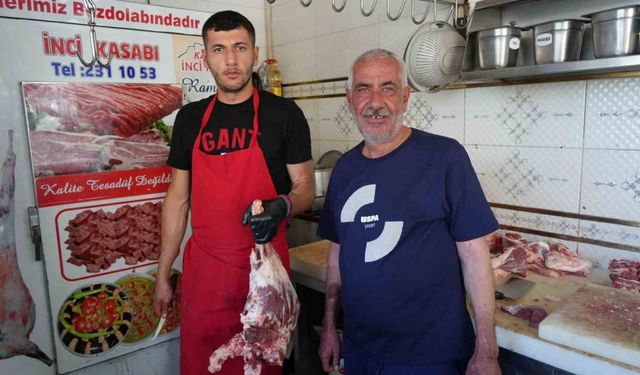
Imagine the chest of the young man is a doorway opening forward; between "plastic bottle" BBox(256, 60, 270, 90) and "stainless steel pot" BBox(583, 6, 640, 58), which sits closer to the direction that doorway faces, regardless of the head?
the stainless steel pot

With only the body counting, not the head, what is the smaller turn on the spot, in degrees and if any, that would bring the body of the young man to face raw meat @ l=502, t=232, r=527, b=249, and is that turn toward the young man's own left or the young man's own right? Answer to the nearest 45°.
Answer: approximately 90° to the young man's own left

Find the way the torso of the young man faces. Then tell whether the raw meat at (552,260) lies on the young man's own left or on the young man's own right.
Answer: on the young man's own left

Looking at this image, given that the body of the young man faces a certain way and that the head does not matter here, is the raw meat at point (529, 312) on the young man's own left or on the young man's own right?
on the young man's own left

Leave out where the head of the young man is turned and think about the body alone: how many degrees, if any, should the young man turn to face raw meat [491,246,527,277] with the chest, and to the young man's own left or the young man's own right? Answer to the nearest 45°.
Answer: approximately 90° to the young man's own left

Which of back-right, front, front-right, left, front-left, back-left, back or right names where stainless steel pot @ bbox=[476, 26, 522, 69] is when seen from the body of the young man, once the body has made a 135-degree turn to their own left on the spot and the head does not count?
front-right

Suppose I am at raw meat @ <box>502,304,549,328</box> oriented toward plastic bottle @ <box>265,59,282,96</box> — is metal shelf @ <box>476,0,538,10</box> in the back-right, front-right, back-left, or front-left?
front-right

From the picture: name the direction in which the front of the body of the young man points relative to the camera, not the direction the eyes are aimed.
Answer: toward the camera

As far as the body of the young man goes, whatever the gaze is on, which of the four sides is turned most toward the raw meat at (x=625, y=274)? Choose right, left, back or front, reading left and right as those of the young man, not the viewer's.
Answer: left

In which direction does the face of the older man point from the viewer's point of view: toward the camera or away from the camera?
toward the camera

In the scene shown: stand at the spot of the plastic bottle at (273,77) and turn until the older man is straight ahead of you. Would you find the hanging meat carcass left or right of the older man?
right

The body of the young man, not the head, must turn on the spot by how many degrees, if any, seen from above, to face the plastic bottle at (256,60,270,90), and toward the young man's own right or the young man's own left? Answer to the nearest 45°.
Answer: approximately 180°

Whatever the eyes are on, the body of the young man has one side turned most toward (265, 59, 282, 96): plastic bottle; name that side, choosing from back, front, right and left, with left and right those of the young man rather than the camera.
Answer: back

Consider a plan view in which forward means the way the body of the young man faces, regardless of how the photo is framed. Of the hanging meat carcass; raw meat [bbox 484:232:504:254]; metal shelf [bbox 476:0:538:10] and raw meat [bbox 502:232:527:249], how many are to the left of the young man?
3

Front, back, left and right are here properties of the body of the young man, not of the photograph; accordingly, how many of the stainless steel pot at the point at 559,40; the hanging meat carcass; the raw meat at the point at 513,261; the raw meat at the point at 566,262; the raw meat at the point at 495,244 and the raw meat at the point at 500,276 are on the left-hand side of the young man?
5

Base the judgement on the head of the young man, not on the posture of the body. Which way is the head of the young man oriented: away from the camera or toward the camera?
toward the camera

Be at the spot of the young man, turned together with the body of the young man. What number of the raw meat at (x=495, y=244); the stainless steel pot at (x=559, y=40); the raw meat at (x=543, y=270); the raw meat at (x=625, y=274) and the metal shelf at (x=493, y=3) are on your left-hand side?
5
